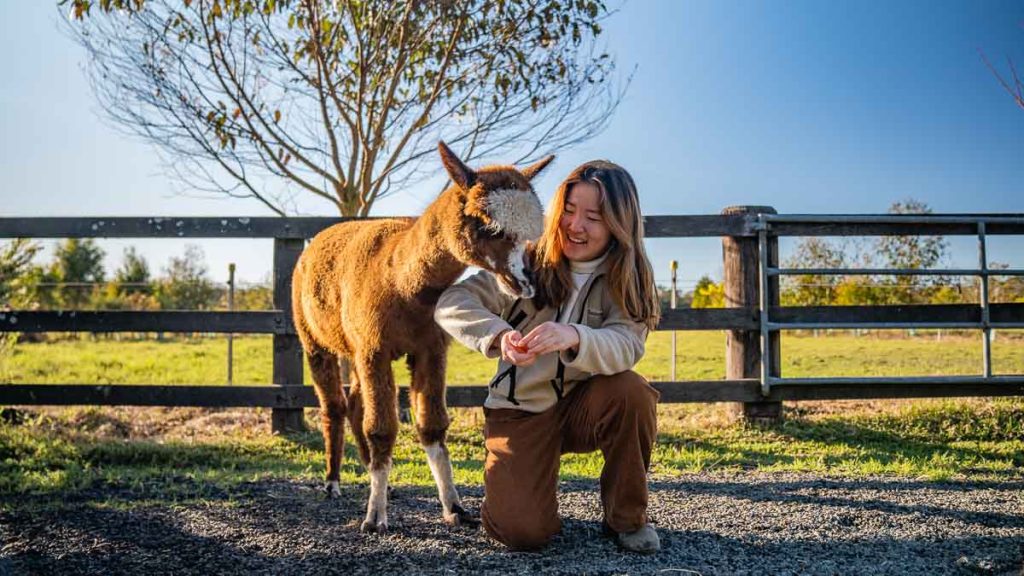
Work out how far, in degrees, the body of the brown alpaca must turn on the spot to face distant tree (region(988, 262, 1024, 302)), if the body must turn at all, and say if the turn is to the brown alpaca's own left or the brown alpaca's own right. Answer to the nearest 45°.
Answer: approximately 90° to the brown alpaca's own left

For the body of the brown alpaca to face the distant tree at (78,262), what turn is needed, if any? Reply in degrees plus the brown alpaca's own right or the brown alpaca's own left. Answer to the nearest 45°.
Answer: approximately 180°

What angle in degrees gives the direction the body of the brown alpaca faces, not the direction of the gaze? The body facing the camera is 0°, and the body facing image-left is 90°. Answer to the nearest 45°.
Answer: approximately 315°

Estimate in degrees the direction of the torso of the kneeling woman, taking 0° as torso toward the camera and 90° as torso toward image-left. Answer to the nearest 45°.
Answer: approximately 0°

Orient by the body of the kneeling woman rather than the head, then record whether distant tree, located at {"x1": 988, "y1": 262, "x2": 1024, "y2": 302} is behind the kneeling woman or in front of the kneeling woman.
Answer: behind

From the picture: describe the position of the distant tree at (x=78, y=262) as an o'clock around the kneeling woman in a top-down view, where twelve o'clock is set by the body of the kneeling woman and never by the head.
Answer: The distant tree is roughly at 5 o'clock from the kneeling woman.

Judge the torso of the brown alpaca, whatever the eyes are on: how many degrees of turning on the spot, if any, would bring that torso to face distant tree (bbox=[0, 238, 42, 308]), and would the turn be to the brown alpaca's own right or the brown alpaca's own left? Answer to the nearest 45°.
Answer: approximately 180°

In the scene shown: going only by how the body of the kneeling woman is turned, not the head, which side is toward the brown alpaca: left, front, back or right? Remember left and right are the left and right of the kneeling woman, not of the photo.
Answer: right

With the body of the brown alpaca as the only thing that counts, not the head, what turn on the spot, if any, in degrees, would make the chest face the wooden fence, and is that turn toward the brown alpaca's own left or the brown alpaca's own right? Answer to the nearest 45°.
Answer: approximately 90° to the brown alpaca's own left

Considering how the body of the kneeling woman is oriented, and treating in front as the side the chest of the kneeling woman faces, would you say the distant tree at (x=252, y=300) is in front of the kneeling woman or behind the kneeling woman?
behind

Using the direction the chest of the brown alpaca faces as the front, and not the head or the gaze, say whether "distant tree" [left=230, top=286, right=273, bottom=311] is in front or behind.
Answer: behind
